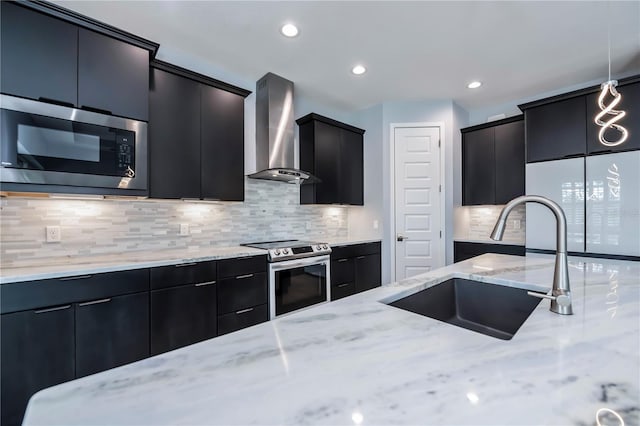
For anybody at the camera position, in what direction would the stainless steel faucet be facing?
facing to the left of the viewer

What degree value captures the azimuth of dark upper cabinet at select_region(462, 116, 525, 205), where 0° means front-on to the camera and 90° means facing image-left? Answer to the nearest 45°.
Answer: approximately 45°

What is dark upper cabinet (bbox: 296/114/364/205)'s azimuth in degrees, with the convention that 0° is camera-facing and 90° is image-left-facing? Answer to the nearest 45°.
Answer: approximately 315°

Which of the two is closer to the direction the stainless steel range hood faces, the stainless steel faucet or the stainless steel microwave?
the stainless steel faucet

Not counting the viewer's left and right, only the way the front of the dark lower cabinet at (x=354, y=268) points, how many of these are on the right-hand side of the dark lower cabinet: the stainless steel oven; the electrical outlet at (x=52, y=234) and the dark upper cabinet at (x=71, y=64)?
3

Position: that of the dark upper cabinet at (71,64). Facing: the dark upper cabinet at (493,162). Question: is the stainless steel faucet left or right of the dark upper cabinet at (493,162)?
right

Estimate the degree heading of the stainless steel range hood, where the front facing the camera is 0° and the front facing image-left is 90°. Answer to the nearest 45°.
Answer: approximately 315°

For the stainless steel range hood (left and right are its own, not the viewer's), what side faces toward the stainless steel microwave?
right
